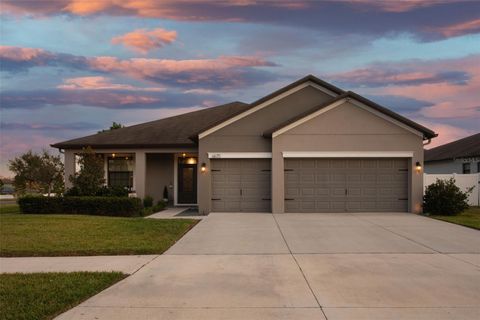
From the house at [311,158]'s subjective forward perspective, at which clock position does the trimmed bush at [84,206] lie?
The trimmed bush is roughly at 3 o'clock from the house.

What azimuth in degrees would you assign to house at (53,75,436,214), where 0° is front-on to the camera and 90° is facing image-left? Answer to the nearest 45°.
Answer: approximately 0°

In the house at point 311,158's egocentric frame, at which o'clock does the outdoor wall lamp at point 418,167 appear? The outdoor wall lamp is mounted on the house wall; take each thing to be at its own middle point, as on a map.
The outdoor wall lamp is roughly at 9 o'clock from the house.

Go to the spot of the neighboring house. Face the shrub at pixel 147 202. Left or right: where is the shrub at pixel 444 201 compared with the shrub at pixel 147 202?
left

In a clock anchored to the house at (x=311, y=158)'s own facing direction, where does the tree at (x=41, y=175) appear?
The tree is roughly at 4 o'clock from the house.

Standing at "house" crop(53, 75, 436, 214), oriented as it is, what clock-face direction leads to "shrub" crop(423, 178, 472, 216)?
The shrub is roughly at 9 o'clock from the house.

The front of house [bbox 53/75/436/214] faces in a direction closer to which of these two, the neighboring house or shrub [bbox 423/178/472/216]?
the shrub

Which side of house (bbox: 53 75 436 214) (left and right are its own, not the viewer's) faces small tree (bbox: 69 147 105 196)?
right

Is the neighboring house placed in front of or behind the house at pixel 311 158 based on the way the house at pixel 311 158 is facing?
behind
